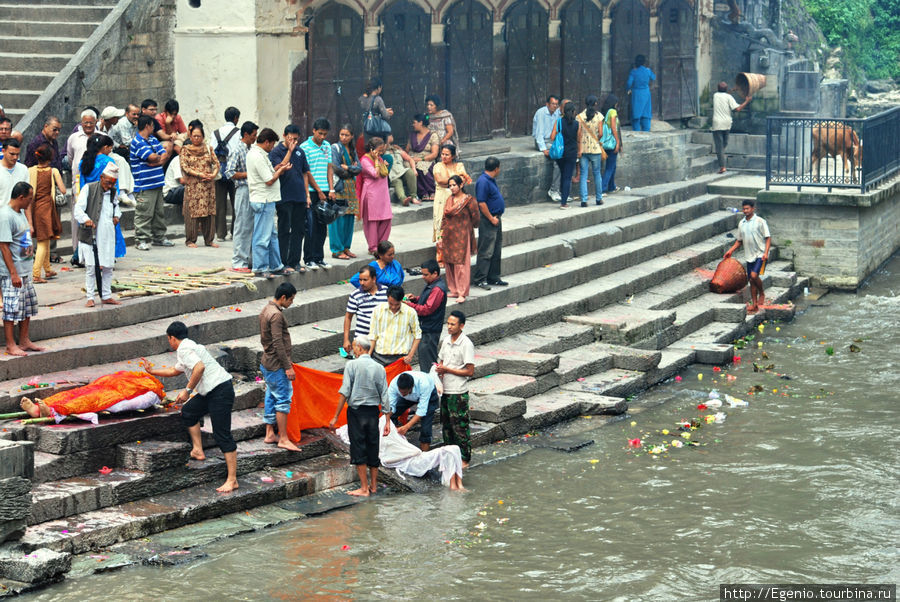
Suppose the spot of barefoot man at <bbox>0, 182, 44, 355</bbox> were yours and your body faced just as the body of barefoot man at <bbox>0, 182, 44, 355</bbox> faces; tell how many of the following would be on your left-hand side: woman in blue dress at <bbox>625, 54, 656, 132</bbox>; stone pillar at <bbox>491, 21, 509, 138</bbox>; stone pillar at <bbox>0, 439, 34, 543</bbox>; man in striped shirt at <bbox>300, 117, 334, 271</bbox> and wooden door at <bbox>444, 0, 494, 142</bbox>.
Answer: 4

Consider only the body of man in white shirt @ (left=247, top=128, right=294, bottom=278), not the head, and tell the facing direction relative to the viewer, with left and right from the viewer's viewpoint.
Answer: facing to the right of the viewer

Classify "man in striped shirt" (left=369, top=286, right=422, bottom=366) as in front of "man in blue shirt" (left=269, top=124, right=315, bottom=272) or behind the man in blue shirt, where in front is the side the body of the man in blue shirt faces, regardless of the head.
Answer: in front

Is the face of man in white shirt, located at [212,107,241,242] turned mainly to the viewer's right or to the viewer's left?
to the viewer's right

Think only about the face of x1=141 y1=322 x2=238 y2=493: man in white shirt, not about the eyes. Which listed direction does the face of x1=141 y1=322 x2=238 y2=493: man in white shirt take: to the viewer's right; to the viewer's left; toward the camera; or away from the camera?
to the viewer's left

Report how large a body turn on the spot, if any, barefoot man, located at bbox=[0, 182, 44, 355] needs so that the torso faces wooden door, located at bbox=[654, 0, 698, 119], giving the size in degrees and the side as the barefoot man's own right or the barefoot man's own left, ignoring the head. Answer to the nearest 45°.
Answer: approximately 90° to the barefoot man's own left

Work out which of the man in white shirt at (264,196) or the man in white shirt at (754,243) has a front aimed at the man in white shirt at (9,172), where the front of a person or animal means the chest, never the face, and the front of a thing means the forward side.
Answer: the man in white shirt at (754,243)

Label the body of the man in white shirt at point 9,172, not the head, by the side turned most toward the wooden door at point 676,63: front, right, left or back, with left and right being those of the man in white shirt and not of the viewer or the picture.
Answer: left

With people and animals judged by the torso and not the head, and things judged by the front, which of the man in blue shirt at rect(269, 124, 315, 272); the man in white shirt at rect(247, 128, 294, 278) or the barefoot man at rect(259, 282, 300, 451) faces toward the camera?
the man in blue shirt

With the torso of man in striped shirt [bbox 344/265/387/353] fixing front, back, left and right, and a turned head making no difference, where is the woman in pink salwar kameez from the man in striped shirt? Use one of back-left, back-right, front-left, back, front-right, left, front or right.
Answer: back

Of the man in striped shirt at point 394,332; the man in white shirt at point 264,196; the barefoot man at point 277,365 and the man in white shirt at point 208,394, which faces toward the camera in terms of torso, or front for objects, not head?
the man in striped shirt

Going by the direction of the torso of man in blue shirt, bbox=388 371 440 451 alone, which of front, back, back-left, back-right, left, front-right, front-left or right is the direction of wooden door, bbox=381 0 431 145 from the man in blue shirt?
back-right

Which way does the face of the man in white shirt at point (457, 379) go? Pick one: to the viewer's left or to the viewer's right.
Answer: to the viewer's left
